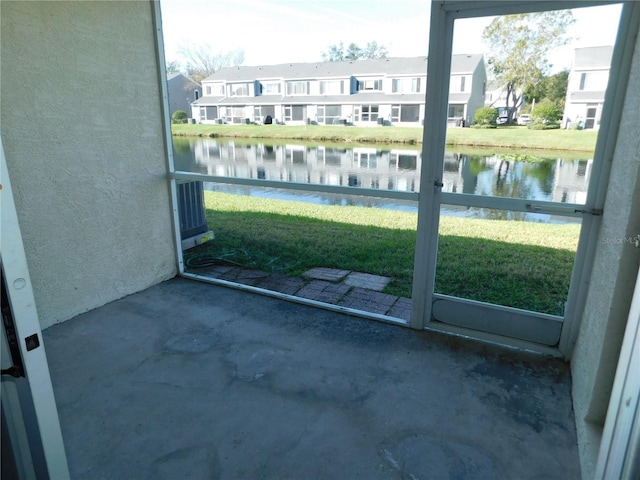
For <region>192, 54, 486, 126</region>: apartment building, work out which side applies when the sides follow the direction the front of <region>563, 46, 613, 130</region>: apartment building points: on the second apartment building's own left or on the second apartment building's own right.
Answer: on the second apartment building's own right

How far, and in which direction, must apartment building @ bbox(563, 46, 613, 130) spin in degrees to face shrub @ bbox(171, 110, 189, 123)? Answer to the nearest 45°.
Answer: approximately 90° to its right

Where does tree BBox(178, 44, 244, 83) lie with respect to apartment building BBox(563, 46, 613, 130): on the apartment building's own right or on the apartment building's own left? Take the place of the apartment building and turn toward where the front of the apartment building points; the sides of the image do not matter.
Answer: on the apartment building's own right

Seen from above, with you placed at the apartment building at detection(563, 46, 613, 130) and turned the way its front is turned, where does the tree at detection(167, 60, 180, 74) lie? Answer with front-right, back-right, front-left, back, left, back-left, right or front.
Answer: right

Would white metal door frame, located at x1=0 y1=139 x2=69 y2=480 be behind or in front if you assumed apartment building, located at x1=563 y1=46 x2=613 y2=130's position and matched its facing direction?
in front

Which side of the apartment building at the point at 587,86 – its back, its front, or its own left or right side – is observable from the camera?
front

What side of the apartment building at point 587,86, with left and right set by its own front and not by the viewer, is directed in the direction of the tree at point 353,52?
right
